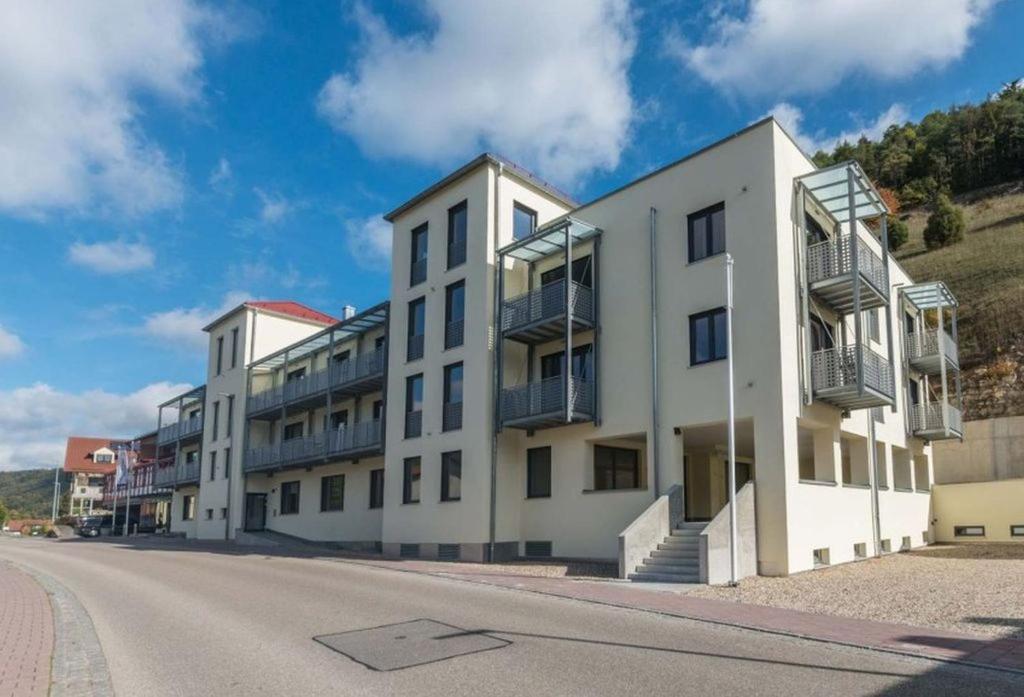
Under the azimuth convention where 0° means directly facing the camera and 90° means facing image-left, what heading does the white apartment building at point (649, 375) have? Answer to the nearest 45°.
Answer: approximately 45°
